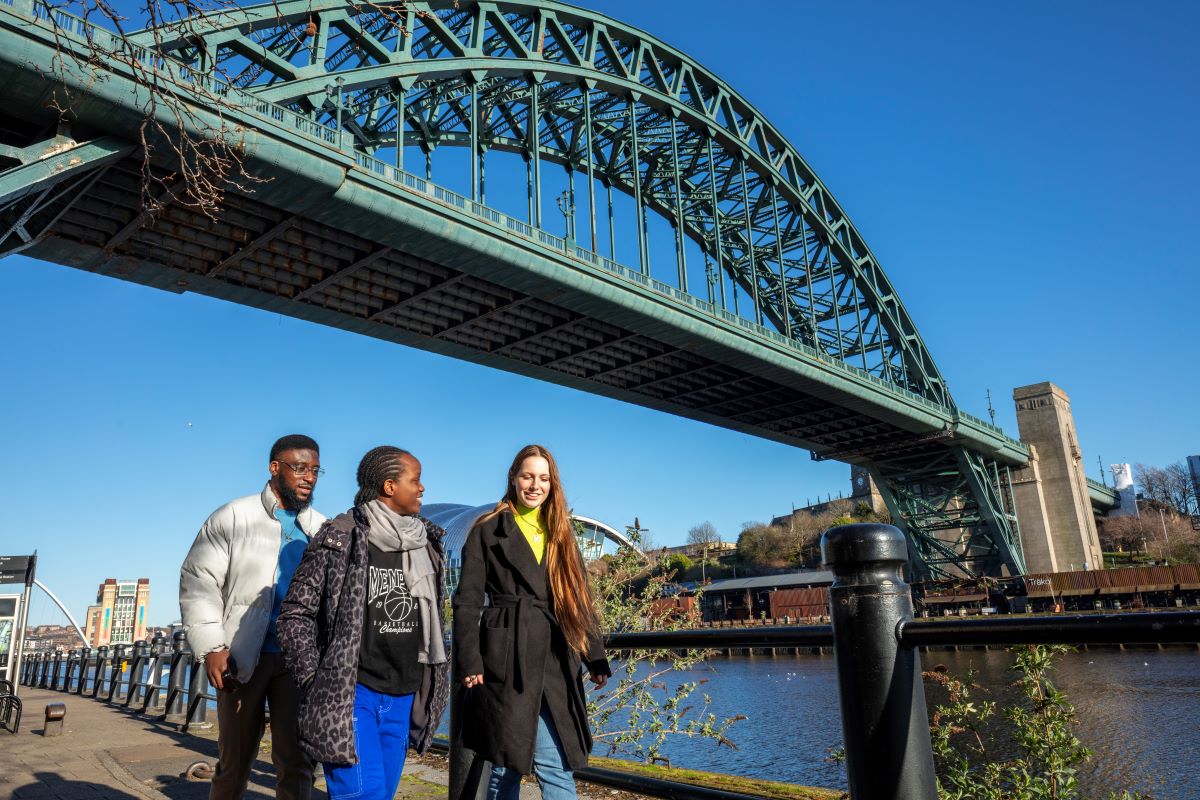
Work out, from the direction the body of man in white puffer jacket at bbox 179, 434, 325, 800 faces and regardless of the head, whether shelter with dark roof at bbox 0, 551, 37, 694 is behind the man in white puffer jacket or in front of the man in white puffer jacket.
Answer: behind

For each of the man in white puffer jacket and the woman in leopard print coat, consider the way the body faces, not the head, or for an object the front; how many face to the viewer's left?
0

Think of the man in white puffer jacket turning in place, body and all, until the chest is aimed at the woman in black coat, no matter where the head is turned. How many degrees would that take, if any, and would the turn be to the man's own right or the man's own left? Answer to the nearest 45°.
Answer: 0° — they already face them

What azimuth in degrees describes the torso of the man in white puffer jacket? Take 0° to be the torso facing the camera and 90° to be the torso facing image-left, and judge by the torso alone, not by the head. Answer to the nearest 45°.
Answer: approximately 315°

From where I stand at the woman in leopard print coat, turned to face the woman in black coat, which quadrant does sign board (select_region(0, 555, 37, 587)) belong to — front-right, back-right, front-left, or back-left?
back-left

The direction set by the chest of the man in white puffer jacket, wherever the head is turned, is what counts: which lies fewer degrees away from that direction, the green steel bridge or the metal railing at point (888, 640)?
the metal railing

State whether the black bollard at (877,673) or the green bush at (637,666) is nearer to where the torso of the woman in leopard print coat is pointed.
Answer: the black bollard

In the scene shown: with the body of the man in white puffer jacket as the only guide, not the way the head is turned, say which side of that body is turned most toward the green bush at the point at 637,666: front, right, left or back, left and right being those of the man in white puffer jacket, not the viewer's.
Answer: left

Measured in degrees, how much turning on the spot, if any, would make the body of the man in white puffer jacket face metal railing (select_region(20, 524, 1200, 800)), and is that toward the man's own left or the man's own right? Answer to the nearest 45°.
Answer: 0° — they already face it

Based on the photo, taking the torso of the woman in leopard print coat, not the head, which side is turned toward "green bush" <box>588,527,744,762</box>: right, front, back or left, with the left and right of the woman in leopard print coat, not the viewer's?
left

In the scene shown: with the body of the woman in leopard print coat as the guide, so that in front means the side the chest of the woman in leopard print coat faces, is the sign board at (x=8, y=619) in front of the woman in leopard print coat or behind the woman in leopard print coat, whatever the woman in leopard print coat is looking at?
behind

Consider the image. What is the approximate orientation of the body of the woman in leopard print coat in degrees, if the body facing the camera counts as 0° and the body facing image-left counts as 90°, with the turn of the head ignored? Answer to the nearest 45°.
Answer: approximately 315°
